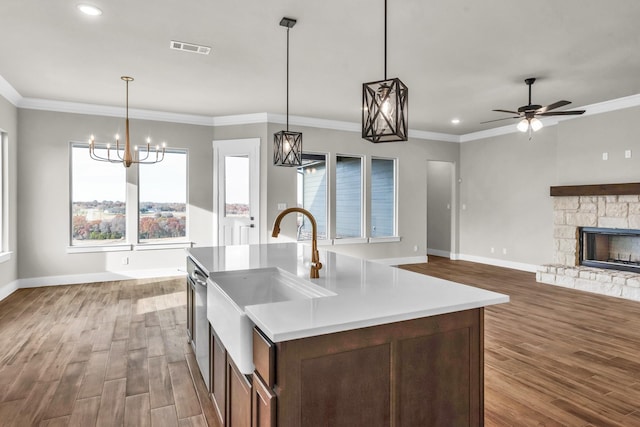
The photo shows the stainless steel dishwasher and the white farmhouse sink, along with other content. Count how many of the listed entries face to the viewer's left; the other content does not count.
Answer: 2

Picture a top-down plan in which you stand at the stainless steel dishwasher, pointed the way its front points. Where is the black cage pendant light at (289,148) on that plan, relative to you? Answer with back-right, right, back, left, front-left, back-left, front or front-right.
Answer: back-right

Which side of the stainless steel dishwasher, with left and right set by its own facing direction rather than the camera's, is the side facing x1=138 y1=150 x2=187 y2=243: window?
right

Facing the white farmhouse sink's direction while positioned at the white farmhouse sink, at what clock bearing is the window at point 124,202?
The window is roughly at 2 o'clock from the white farmhouse sink.

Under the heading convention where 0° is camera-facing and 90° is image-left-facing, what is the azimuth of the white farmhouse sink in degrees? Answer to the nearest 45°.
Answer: approximately 90°

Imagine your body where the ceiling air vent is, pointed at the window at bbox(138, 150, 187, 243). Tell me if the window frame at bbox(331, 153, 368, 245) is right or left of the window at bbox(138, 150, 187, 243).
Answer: right

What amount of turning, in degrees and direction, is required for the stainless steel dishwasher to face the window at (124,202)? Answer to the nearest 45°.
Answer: approximately 90° to its right

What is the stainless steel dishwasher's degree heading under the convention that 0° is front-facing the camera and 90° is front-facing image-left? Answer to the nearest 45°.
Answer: approximately 90°
